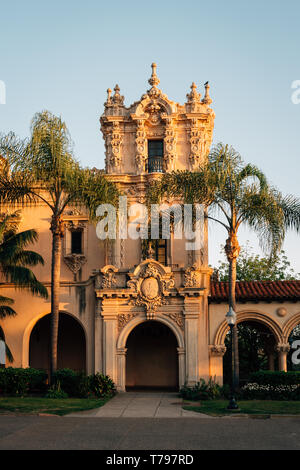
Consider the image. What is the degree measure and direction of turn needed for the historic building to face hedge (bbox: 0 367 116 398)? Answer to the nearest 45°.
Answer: approximately 45° to its right

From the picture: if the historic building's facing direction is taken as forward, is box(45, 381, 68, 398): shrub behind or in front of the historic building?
in front

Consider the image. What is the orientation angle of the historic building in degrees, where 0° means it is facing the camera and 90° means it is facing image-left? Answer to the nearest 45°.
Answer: approximately 0°

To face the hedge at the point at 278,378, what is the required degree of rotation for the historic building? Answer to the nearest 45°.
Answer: approximately 45° to its left

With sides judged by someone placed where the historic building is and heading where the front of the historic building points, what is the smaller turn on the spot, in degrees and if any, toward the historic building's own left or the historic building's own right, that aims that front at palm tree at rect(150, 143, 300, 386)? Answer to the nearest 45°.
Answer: approximately 45° to the historic building's own left

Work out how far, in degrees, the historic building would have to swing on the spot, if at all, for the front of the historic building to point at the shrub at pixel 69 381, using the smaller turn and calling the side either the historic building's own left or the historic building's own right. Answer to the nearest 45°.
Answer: approximately 45° to the historic building's own right
